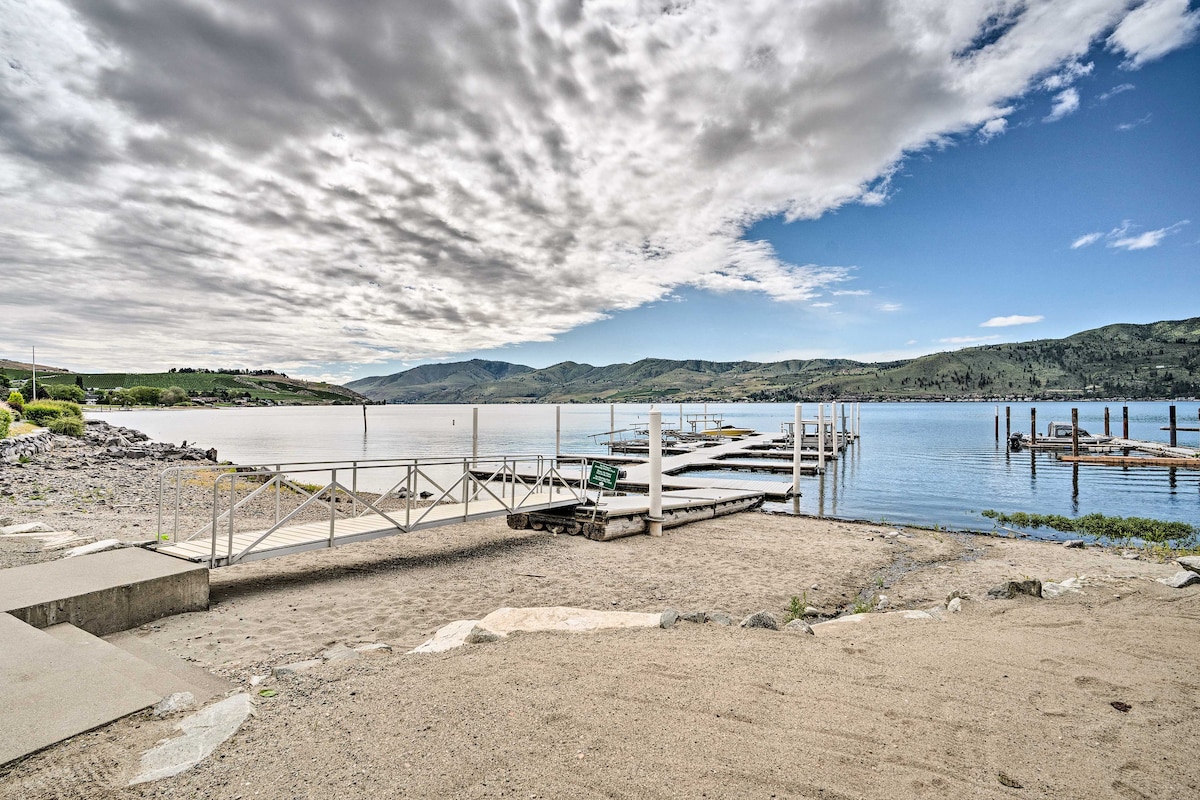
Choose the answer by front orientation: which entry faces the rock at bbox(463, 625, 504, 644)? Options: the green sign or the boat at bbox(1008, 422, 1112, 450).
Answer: the green sign

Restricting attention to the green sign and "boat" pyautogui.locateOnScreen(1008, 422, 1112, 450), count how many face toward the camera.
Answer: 1

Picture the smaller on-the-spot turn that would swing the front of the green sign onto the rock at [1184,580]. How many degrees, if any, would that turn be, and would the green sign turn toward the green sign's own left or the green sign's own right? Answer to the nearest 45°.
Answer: approximately 45° to the green sign's own left

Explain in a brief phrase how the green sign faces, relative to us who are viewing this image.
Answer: facing the viewer

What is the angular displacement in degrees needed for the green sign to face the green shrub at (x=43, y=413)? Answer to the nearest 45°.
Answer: approximately 135° to its right
